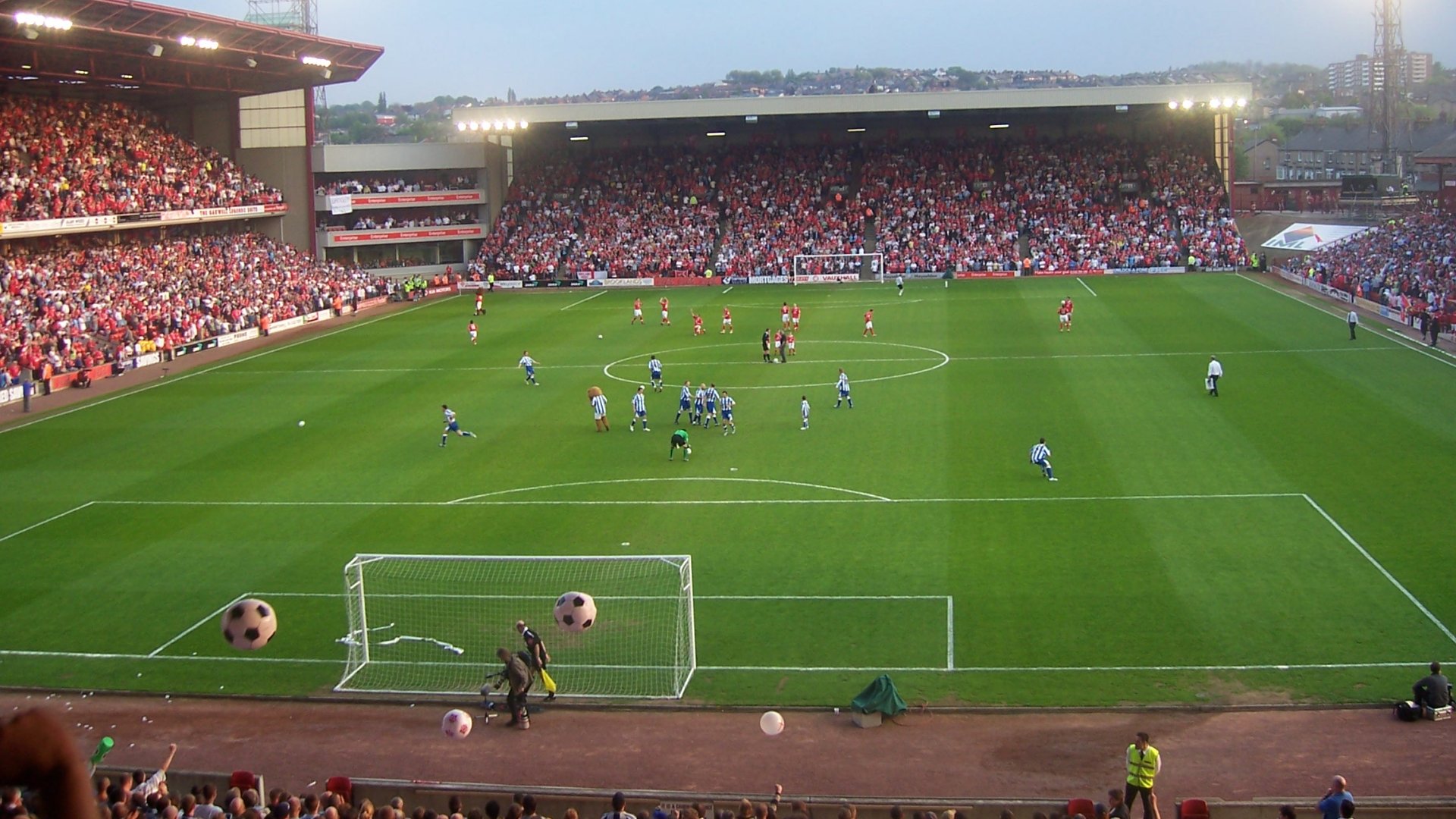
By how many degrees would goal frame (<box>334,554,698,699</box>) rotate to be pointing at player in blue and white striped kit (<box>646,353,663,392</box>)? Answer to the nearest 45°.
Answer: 0° — it already faces them

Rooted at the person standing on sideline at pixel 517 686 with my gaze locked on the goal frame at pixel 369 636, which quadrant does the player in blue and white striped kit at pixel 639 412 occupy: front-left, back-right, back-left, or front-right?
front-right

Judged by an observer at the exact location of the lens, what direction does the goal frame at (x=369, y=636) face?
facing away from the viewer
